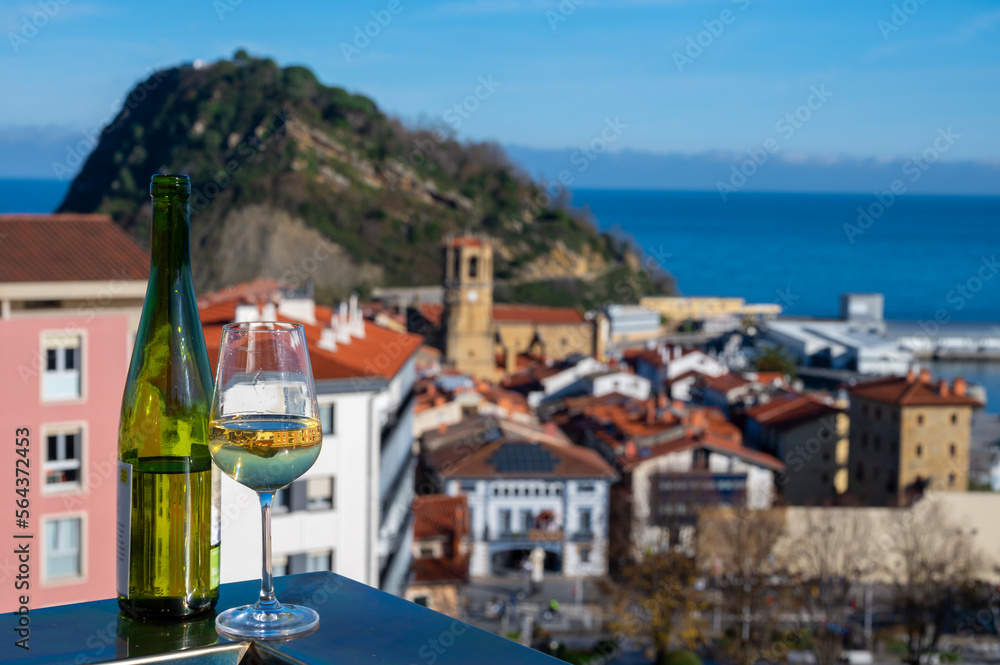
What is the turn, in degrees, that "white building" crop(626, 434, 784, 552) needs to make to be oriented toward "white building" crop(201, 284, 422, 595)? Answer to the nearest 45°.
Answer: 0° — it already faces it

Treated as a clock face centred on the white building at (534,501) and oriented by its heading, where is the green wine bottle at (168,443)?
The green wine bottle is roughly at 12 o'clock from the white building.

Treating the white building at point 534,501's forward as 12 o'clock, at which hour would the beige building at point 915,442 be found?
The beige building is roughly at 8 o'clock from the white building.

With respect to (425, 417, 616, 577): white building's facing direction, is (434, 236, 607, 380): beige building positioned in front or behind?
behind

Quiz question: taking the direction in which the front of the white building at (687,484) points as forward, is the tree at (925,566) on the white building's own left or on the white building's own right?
on the white building's own left

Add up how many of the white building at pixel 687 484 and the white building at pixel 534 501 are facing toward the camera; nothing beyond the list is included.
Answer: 2

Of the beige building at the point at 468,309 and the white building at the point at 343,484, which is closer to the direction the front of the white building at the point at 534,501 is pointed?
the white building

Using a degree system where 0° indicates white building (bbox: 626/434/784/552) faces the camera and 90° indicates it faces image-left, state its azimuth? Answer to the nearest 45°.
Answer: approximately 0°
